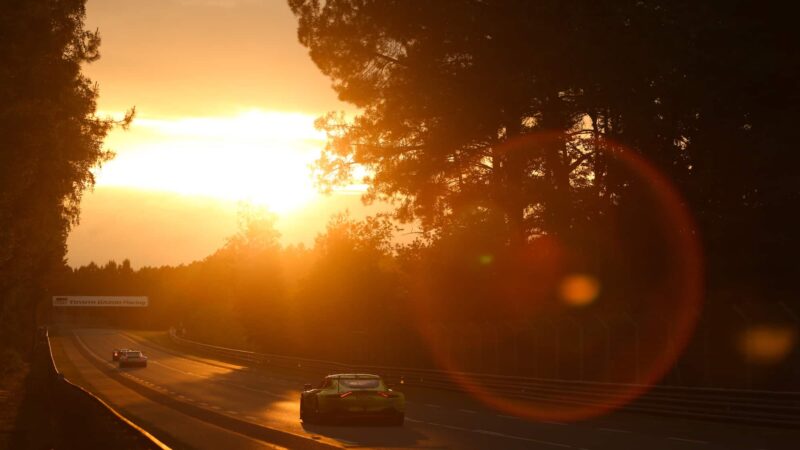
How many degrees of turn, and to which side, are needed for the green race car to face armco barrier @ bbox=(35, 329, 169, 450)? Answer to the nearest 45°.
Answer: approximately 90° to its left

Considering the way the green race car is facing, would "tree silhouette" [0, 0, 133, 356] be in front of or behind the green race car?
in front

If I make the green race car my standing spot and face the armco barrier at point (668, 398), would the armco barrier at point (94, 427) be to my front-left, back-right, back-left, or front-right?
back-right

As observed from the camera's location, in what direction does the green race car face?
facing away from the viewer and to the left of the viewer

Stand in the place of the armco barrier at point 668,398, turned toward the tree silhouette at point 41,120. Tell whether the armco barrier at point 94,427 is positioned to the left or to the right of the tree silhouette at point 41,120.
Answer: left
